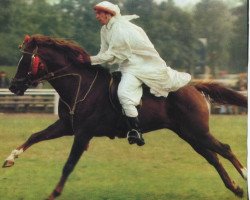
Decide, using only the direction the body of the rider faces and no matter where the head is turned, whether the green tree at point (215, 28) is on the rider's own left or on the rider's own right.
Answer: on the rider's own right

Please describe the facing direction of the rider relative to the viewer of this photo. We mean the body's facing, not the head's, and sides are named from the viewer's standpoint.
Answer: facing to the left of the viewer

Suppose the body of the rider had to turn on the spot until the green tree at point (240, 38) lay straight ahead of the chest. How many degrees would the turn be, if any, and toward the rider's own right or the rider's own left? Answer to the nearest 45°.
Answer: approximately 135° to the rider's own right
